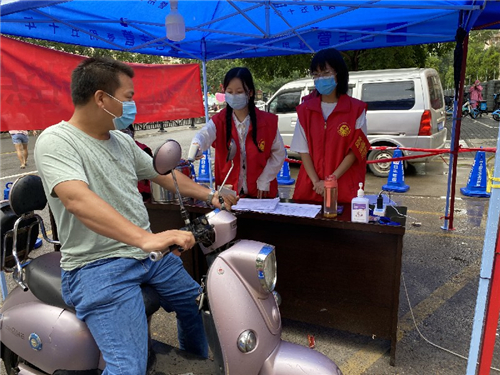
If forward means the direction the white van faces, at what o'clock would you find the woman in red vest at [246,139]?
The woman in red vest is roughly at 8 o'clock from the white van.

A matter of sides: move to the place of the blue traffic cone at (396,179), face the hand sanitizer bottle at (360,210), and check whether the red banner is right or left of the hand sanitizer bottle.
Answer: right

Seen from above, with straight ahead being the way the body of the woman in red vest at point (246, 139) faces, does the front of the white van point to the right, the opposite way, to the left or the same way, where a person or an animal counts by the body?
to the right

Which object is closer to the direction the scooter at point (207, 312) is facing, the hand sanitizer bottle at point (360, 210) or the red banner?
the hand sanitizer bottle

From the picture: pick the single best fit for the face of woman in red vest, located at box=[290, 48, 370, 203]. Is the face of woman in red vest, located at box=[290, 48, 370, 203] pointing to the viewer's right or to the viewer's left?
to the viewer's left

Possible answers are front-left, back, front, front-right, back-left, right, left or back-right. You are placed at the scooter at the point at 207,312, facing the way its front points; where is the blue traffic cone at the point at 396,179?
left

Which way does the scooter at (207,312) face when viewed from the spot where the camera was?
facing the viewer and to the right of the viewer

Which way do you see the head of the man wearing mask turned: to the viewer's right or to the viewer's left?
to the viewer's right

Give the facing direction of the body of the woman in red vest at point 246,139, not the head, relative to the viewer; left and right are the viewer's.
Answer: facing the viewer and to the left of the viewer

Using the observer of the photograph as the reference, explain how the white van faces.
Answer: facing away from the viewer and to the left of the viewer

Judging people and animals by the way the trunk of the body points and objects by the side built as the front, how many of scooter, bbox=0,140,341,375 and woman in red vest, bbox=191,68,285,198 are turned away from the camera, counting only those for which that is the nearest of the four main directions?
0

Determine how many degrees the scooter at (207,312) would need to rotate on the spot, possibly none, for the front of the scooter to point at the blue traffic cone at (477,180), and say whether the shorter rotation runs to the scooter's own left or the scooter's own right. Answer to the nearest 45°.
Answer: approximately 90° to the scooter's own left
